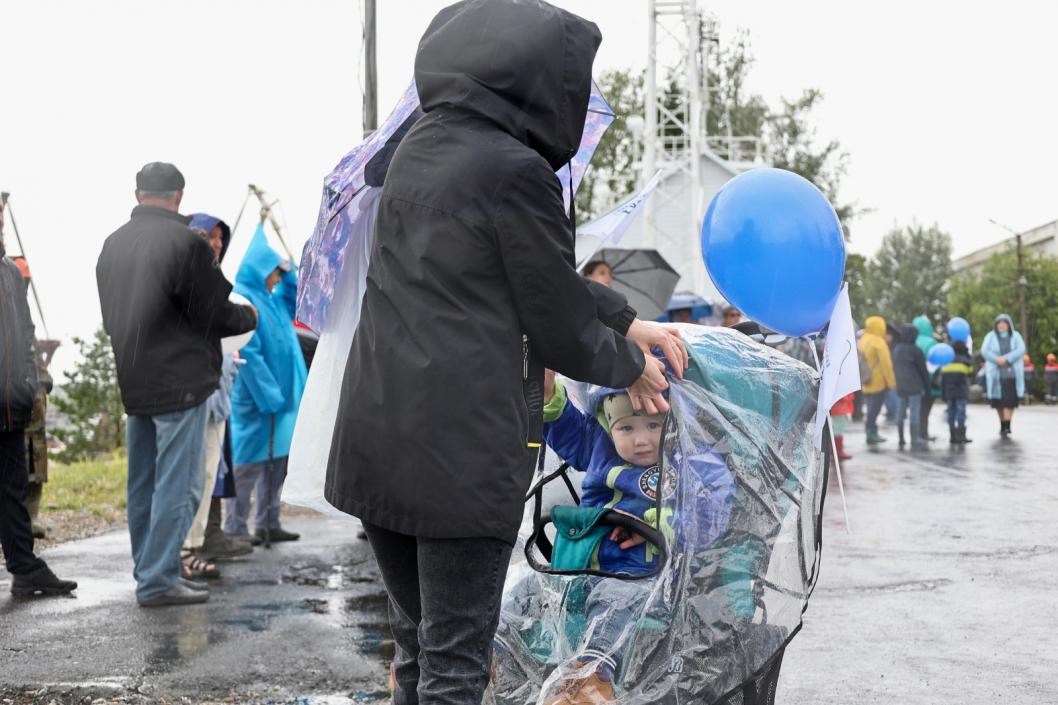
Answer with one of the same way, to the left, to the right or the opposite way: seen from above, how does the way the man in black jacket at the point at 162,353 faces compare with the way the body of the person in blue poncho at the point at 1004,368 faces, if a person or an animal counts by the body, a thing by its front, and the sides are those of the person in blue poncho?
the opposite way

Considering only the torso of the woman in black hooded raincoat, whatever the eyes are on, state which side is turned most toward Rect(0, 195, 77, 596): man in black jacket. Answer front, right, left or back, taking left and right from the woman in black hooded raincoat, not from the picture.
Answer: left

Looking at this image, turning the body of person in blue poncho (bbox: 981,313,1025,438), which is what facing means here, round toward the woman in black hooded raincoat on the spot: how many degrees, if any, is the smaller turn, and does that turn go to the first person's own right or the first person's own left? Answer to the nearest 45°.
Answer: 0° — they already face them

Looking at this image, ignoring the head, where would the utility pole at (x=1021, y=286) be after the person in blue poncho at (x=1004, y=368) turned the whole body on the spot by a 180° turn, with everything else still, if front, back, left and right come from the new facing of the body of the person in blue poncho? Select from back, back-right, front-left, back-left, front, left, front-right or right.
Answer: front

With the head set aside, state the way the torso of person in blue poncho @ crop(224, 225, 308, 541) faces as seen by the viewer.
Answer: to the viewer's right

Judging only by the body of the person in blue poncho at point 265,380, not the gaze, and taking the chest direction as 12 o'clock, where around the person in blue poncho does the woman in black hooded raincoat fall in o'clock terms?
The woman in black hooded raincoat is roughly at 3 o'clock from the person in blue poncho.

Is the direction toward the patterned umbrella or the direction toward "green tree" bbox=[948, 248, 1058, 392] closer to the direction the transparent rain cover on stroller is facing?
the patterned umbrella

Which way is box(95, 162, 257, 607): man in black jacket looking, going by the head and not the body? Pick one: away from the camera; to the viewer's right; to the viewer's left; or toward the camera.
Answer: away from the camera

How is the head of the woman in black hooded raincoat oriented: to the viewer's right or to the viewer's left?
to the viewer's right
